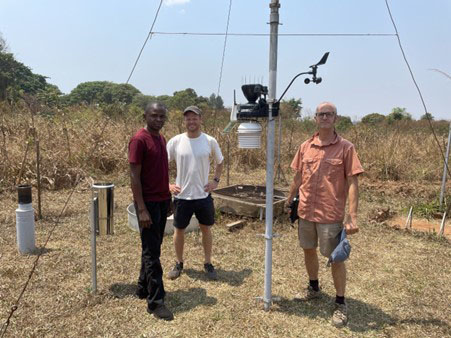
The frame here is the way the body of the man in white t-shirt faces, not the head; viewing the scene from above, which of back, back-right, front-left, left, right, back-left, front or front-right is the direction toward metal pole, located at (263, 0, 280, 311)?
front-left

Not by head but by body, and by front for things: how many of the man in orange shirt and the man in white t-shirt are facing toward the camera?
2
